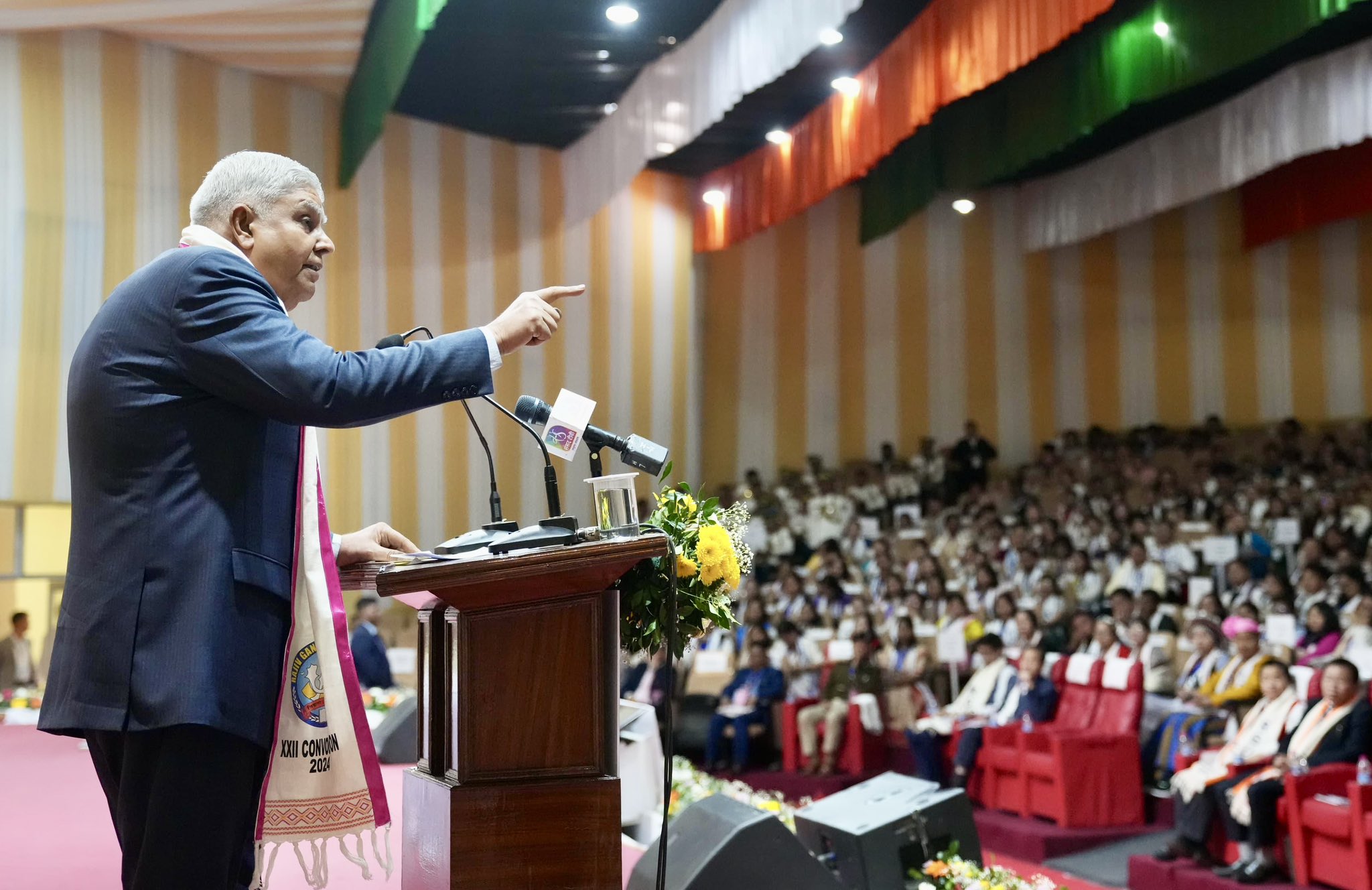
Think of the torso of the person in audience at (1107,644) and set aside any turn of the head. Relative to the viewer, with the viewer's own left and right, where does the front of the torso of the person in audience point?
facing the viewer and to the left of the viewer

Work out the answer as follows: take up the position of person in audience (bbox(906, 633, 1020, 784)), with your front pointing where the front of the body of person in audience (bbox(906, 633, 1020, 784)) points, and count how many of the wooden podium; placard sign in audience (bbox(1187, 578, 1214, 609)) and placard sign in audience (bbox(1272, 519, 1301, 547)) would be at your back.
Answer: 2

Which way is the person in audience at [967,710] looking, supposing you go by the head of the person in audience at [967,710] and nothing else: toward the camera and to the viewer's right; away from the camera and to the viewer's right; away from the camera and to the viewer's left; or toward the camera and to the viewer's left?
toward the camera and to the viewer's left

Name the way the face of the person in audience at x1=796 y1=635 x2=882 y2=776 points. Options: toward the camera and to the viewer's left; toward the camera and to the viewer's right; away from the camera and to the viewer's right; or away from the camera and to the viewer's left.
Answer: toward the camera and to the viewer's left

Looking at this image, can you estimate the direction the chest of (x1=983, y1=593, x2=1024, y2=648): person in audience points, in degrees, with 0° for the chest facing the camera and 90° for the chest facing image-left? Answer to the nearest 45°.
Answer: approximately 45°

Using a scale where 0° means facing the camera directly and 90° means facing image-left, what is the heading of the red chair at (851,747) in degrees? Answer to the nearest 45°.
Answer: approximately 45°

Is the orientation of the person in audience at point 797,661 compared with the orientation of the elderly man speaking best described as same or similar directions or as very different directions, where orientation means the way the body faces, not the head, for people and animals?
very different directions

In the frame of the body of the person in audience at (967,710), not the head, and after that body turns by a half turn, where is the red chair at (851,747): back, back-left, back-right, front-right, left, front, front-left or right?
left

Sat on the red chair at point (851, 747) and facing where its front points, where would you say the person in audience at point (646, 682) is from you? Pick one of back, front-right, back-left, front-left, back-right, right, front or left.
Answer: right
